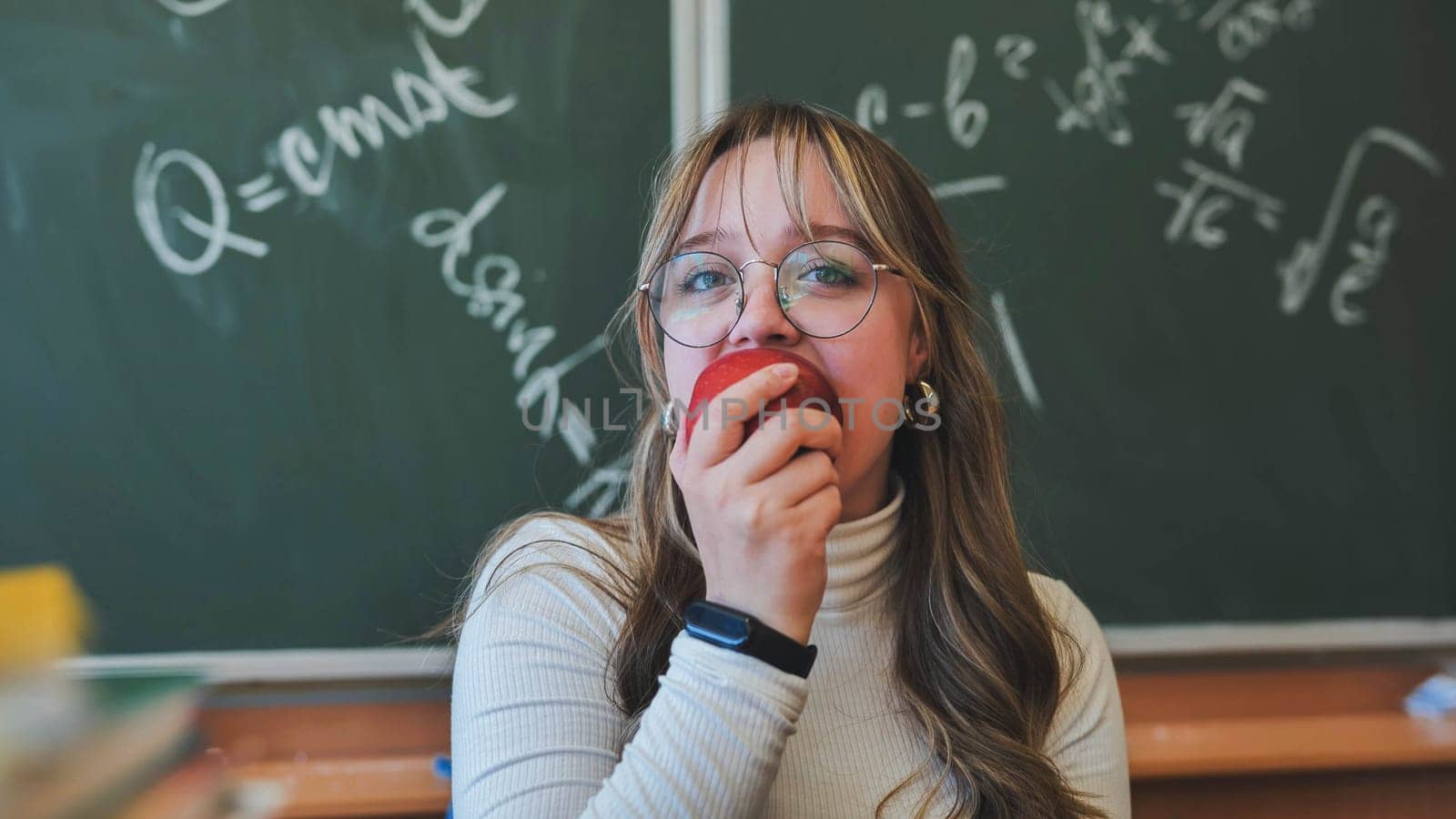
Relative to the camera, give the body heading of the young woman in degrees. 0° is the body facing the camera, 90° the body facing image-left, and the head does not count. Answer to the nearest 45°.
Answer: approximately 0°

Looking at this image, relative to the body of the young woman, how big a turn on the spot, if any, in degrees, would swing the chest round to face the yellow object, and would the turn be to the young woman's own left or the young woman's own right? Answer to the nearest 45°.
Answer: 0° — they already face it
